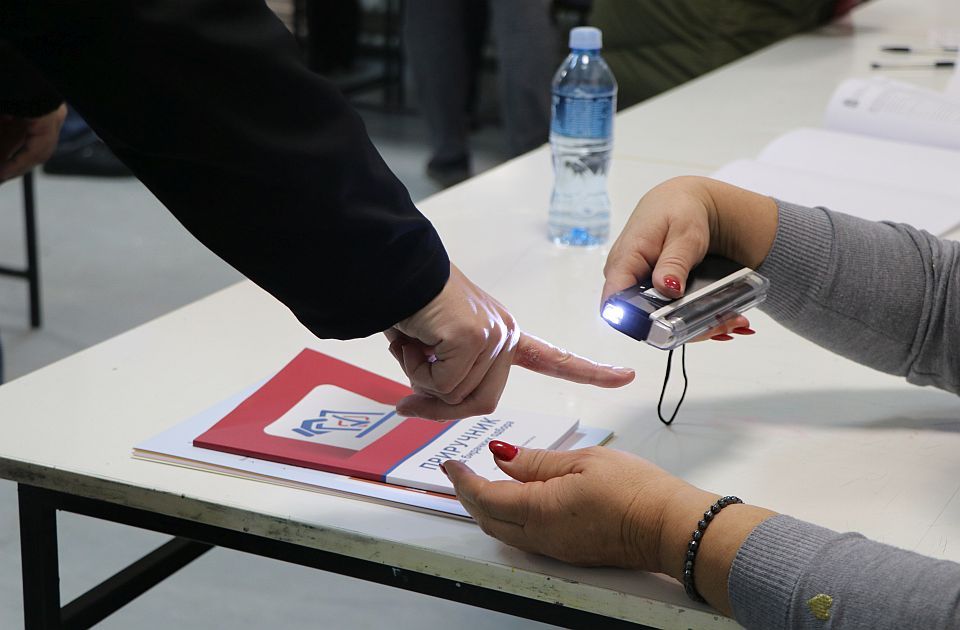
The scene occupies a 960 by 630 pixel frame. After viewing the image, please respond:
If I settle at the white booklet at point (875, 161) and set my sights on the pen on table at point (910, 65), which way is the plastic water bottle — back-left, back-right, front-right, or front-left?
back-left
